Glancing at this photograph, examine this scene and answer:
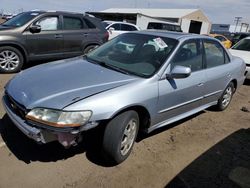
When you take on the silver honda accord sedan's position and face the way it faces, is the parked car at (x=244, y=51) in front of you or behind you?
behind

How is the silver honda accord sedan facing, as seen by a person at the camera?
facing the viewer and to the left of the viewer

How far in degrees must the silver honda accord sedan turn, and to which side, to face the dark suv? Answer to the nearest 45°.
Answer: approximately 90° to its right
